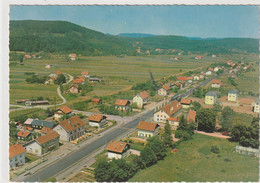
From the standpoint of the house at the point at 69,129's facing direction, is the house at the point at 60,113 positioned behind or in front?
behind

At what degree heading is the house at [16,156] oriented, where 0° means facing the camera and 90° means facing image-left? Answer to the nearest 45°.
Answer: approximately 315°

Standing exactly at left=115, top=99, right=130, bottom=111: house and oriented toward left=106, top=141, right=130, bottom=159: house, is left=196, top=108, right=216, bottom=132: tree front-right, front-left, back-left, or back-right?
front-left

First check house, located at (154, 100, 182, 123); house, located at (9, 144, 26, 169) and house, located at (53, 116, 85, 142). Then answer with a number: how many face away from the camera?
0

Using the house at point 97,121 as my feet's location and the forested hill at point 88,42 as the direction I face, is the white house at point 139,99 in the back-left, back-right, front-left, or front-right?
front-right

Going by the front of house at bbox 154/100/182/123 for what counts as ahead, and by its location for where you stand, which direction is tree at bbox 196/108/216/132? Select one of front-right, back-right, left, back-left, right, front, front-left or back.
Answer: left

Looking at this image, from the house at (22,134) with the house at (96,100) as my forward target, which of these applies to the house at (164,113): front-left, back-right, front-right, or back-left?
front-right

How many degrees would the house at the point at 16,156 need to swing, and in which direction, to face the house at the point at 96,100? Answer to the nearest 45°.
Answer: approximately 90° to its left
